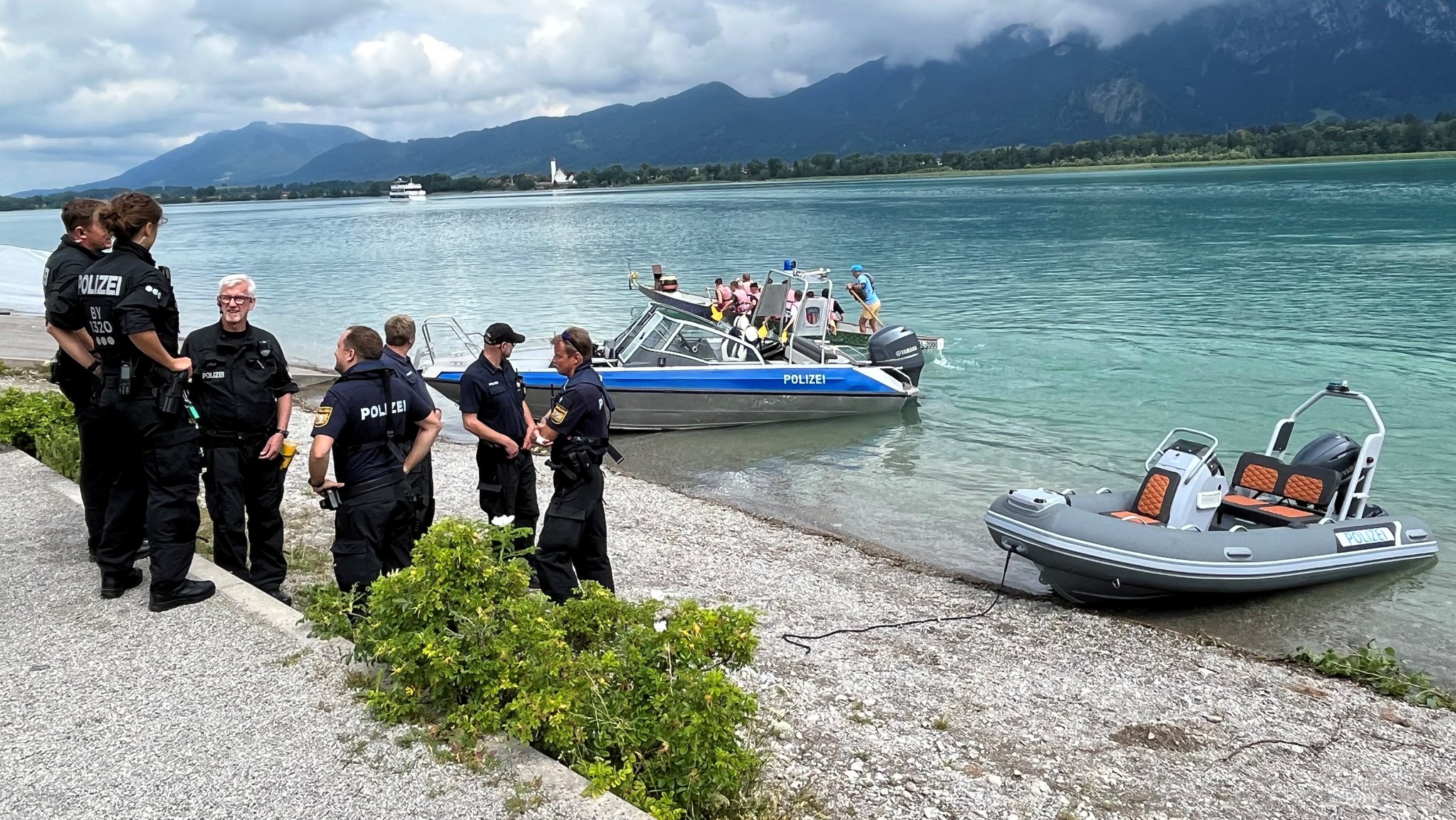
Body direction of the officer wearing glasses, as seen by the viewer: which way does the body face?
toward the camera

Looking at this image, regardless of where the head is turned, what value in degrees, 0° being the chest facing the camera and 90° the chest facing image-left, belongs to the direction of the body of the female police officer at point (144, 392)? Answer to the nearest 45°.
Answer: approximately 225°

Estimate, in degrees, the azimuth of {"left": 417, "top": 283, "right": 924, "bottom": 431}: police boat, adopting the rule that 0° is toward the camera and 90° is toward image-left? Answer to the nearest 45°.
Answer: approximately 90°

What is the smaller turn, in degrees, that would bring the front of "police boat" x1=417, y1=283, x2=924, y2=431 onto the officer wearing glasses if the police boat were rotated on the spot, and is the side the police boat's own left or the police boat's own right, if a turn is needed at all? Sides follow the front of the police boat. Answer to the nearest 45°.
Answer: approximately 90° to the police boat's own left

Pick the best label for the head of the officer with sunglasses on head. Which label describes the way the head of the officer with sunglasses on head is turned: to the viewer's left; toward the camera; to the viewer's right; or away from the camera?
to the viewer's left

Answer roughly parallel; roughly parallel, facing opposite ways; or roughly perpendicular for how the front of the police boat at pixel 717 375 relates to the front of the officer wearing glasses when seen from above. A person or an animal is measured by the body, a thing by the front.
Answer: roughly perpendicular

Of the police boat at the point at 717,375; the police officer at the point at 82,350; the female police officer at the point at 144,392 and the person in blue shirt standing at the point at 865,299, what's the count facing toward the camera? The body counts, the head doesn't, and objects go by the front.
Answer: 0

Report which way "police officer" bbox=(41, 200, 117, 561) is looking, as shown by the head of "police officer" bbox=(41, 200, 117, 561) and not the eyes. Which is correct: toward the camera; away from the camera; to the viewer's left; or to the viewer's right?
to the viewer's right
